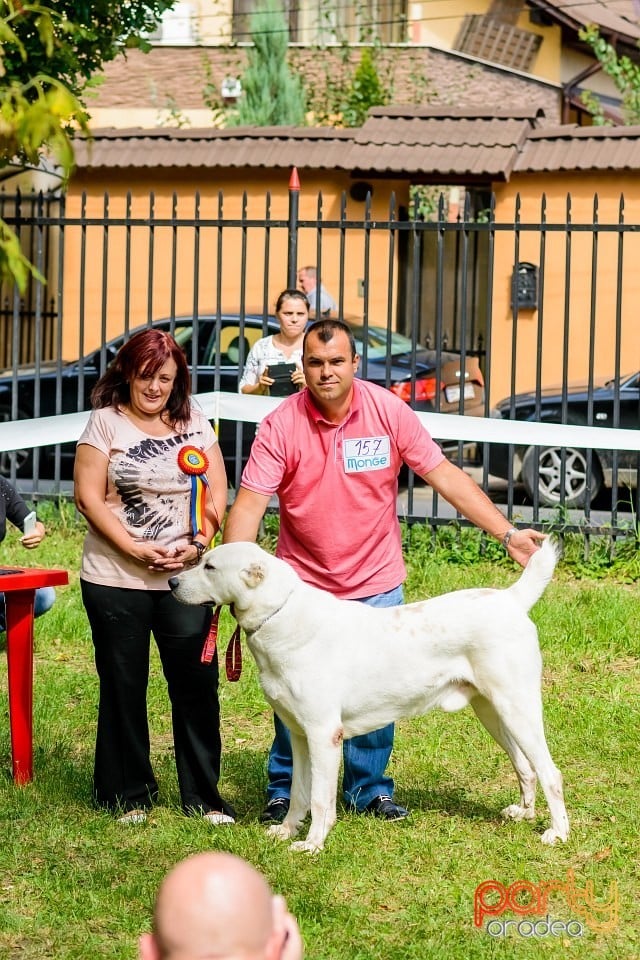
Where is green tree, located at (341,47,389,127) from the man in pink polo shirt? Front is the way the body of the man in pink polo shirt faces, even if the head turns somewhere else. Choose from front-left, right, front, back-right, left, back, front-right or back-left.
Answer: back

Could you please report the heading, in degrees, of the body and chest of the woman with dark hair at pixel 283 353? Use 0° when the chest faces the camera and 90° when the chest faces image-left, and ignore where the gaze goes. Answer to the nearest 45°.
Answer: approximately 0°

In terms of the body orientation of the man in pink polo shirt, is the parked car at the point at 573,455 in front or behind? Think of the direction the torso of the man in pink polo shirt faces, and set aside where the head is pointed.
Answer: behind

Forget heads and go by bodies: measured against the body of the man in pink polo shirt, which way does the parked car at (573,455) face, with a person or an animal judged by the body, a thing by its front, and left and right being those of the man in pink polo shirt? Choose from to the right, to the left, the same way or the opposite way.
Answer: to the right

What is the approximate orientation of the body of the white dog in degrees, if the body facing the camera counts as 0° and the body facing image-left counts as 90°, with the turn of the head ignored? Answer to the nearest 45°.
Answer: approximately 90°

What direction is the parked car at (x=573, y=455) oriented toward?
to the viewer's left

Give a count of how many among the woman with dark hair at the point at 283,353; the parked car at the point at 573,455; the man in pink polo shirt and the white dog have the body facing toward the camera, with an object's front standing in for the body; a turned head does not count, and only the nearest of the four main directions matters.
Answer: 2

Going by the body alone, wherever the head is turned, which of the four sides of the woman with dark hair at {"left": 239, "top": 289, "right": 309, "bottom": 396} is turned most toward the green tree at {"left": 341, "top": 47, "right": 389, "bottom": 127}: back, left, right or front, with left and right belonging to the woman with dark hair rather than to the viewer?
back

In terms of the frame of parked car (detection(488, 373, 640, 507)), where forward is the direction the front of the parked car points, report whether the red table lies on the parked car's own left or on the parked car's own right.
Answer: on the parked car's own left
